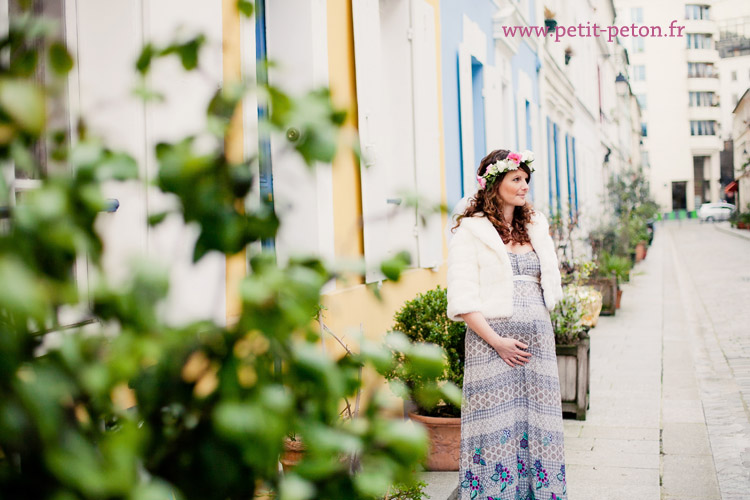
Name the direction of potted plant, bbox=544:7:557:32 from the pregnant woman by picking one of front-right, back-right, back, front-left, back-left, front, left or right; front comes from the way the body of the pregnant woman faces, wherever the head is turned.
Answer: back-left

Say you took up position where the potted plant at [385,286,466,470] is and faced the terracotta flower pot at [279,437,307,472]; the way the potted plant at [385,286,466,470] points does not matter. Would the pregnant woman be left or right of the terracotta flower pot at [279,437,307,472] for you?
left
